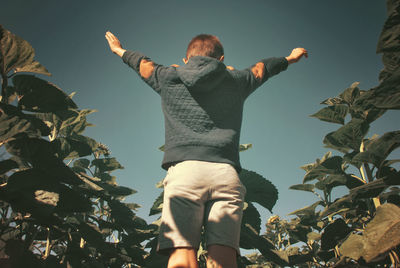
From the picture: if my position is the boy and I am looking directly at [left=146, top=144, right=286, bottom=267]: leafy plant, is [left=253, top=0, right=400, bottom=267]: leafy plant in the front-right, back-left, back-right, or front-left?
front-right

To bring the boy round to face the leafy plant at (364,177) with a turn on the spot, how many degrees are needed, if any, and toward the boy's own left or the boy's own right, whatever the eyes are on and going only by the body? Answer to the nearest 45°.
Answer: approximately 45° to the boy's own right

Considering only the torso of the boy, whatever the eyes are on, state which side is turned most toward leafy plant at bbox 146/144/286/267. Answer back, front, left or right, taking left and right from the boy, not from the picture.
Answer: front

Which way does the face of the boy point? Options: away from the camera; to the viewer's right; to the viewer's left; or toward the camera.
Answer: away from the camera

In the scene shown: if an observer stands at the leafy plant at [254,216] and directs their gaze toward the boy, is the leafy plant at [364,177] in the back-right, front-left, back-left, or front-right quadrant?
front-left

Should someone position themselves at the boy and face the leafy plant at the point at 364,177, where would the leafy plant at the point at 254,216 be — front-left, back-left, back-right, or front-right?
front-left

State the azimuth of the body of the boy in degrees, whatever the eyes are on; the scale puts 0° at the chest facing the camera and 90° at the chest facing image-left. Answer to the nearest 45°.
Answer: approximately 180°
